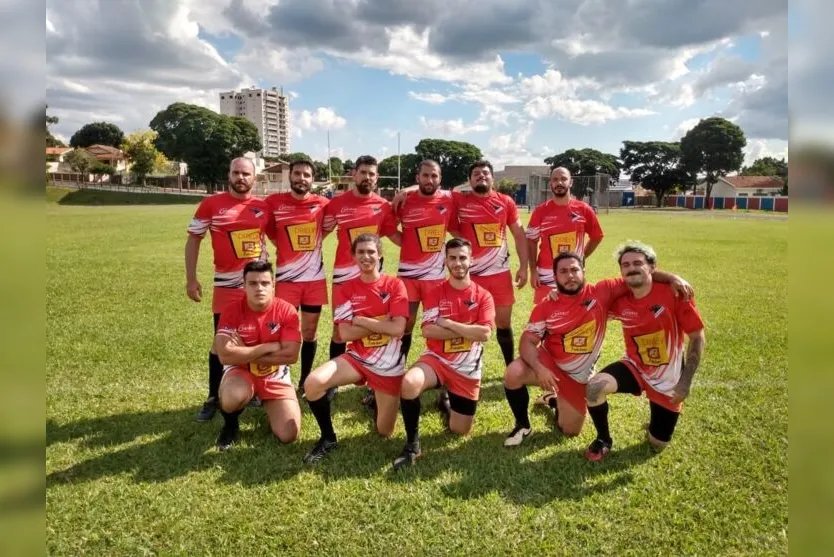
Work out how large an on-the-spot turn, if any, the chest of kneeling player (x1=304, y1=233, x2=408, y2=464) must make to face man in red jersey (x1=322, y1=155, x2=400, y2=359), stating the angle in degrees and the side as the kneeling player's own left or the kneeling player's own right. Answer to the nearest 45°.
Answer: approximately 180°

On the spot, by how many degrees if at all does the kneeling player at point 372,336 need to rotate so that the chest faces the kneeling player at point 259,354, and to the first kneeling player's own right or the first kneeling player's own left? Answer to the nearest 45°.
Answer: approximately 90° to the first kneeling player's own right

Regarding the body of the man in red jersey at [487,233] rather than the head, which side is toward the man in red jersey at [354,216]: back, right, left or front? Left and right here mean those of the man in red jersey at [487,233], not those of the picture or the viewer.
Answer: right
